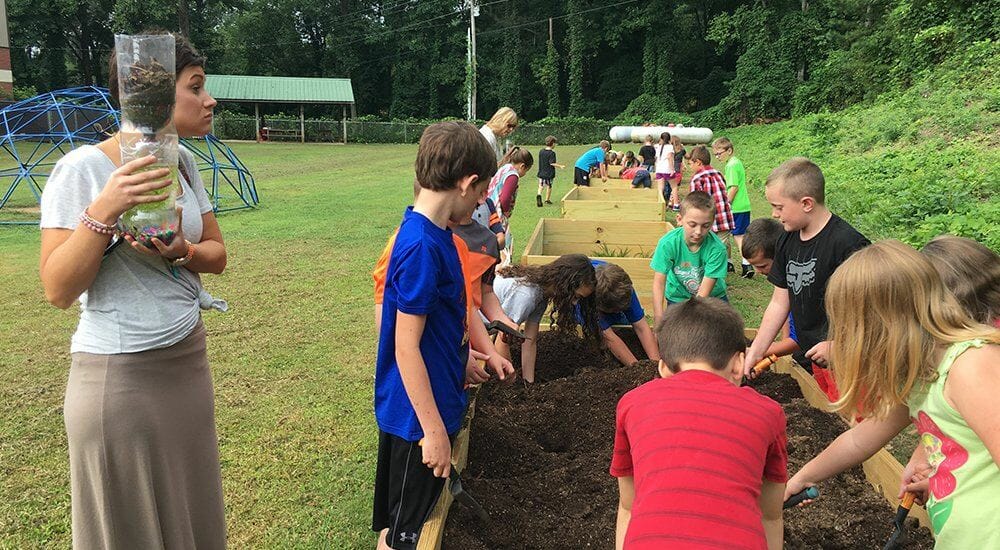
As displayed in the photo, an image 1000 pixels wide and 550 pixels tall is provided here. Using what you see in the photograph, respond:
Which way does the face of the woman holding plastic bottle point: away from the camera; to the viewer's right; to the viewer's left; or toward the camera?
to the viewer's right

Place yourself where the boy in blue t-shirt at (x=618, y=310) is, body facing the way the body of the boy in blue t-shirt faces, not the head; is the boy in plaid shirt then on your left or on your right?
on your left

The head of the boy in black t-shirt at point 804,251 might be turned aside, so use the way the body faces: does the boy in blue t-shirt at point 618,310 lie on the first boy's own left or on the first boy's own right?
on the first boy's own right

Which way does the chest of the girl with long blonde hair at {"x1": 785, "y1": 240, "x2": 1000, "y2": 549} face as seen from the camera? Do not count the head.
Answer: to the viewer's left

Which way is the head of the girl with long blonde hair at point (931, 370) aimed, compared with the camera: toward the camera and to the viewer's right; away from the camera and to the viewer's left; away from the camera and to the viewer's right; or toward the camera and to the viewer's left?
away from the camera and to the viewer's left

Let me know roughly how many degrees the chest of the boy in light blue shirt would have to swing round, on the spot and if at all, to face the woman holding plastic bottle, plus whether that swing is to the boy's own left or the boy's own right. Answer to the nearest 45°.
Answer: approximately 90° to the boy's own right

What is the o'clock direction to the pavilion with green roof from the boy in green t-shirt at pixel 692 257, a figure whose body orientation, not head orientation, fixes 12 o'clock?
The pavilion with green roof is roughly at 5 o'clock from the boy in green t-shirt.

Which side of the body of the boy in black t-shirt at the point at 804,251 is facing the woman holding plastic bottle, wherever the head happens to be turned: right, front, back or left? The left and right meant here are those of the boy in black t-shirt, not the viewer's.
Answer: front

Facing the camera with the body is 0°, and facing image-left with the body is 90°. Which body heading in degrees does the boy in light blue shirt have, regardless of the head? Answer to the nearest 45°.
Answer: approximately 270°

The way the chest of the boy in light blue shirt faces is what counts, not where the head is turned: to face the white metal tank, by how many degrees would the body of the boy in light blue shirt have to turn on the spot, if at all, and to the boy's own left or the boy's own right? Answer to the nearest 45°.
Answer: approximately 90° to the boy's own left

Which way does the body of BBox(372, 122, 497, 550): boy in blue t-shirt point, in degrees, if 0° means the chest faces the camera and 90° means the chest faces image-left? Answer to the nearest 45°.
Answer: approximately 270°
